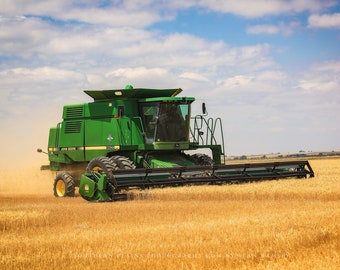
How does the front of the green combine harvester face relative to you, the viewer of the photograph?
facing the viewer and to the right of the viewer
